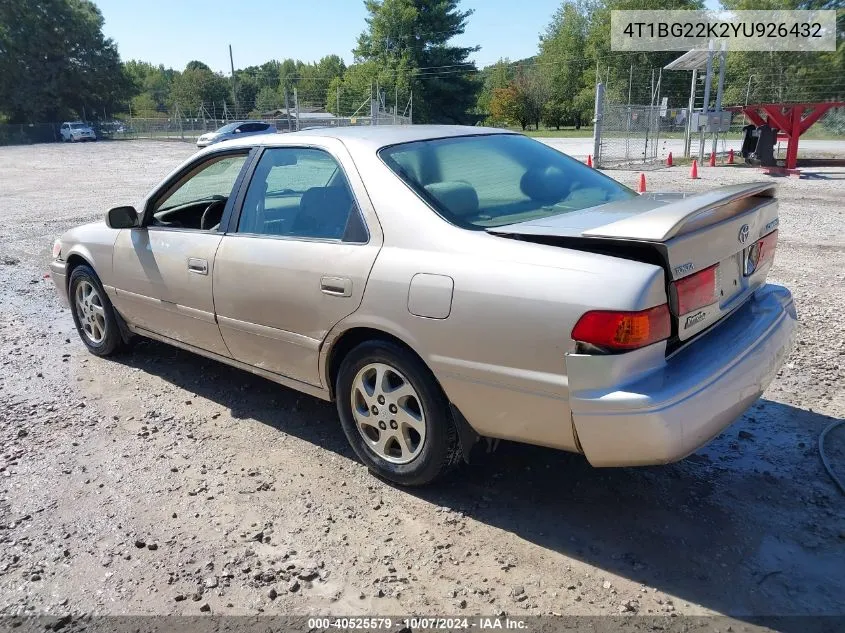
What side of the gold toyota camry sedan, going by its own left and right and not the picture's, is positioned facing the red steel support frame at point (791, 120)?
right

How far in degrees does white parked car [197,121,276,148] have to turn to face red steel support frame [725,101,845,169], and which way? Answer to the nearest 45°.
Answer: approximately 90° to its left

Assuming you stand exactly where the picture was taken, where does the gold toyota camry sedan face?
facing away from the viewer and to the left of the viewer

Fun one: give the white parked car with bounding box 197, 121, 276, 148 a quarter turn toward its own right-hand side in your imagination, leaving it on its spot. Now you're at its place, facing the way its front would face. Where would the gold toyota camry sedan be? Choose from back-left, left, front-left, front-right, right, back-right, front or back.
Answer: back-left
